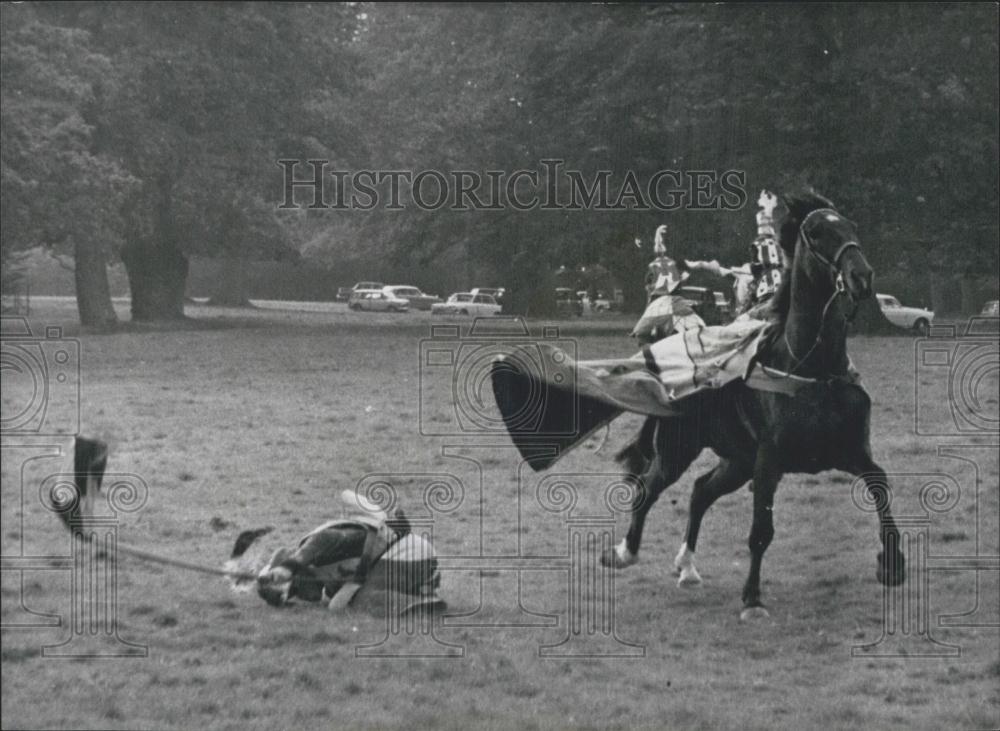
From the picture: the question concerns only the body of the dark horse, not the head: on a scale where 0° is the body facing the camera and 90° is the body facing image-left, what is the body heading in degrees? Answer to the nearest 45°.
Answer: approximately 315°

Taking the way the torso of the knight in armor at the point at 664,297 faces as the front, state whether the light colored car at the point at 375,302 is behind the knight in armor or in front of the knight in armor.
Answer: behind
